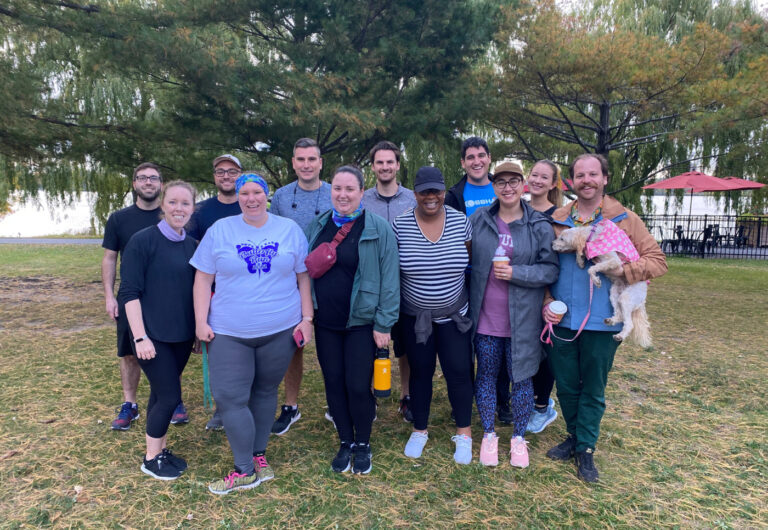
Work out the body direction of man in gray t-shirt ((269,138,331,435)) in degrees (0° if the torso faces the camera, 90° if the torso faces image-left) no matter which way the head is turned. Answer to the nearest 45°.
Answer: approximately 0°

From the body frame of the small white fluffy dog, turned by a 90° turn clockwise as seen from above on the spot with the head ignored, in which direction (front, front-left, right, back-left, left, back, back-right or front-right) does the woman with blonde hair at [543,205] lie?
front-left

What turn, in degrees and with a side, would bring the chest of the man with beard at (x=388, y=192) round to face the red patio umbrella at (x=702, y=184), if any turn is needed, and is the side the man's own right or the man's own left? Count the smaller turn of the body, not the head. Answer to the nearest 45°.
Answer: approximately 135° to the man's own left

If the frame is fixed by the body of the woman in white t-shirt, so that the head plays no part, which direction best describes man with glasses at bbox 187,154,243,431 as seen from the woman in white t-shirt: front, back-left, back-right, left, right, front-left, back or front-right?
back

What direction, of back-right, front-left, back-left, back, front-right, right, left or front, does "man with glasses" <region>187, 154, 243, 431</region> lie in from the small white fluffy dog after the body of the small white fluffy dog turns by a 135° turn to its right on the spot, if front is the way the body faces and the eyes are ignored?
back-left

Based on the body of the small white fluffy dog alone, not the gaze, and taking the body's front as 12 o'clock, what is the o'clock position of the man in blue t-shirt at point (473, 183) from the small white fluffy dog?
The man in blue t-shirt is roughly at 1 o'clock from the small white fluffy dog.

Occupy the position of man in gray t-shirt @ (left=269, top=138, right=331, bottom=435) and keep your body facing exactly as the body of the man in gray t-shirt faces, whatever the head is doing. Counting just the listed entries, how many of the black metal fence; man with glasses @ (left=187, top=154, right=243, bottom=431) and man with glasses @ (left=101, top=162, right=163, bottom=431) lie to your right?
2

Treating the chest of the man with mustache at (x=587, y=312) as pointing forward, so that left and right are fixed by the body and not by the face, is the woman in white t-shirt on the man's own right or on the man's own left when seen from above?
on the man's own right

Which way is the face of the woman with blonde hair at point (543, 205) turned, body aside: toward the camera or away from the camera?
toward the camera

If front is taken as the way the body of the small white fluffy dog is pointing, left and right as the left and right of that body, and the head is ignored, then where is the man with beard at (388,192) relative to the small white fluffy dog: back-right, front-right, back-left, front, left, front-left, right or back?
front

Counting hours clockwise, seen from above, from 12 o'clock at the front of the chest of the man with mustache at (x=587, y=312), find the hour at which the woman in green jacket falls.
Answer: The woman in green jacket is roughly at 2 o'clock from the man with mustache.

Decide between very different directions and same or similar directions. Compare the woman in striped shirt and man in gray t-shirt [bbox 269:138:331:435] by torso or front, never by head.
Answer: same or similar directions

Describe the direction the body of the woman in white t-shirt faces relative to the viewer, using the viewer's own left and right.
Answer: facing the viewer

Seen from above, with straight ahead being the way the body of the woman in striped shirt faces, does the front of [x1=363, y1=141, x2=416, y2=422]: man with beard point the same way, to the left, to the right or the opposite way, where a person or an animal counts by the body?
the same way

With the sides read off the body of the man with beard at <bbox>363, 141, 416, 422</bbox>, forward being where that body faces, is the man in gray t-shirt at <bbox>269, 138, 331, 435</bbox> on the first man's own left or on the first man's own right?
on the first man's own right

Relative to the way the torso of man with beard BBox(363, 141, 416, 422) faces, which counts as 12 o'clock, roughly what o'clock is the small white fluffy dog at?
The small white fluffy dog is roughly at 10 o'clock from the man with beard.

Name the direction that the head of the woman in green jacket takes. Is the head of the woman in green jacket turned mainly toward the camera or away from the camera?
toward the camera
